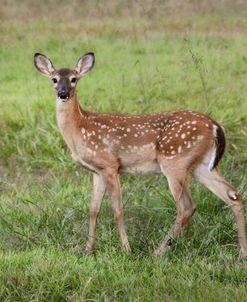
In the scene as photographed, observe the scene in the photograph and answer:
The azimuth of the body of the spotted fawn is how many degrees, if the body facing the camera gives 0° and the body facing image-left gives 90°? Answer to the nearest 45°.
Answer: approximately 90°
